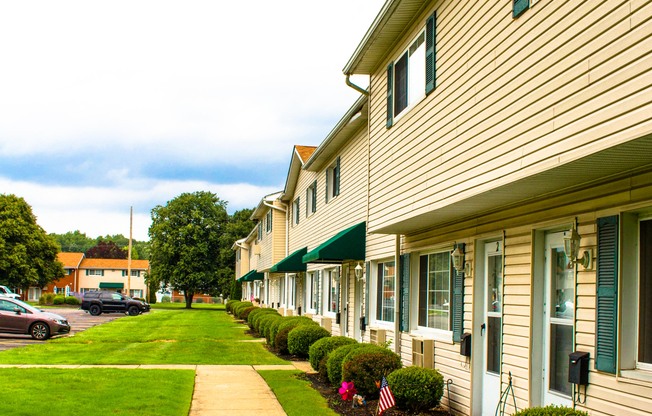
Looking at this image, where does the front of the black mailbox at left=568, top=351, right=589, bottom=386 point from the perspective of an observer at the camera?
facing the viewer and to the left of the viewer

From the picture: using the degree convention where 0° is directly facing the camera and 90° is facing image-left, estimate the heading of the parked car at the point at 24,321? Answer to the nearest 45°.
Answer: approximately 270°

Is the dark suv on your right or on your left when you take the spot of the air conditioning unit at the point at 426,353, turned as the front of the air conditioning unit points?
on your right

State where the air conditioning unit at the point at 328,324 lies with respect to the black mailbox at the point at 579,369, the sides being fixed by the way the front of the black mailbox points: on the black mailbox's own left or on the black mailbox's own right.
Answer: on the black mailbox's own right

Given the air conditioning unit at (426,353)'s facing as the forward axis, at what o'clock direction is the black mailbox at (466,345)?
The black mailbox is roughly at 10 o'clock from the air conditioning unit.

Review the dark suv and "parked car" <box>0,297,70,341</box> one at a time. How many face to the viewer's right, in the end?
2

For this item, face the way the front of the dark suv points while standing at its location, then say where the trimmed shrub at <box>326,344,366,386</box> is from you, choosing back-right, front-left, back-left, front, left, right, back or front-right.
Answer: right

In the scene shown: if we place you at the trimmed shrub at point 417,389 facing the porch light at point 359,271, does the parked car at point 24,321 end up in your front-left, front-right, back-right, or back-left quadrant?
front-left

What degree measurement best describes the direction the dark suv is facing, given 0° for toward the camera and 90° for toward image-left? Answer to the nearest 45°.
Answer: approximately 270°
